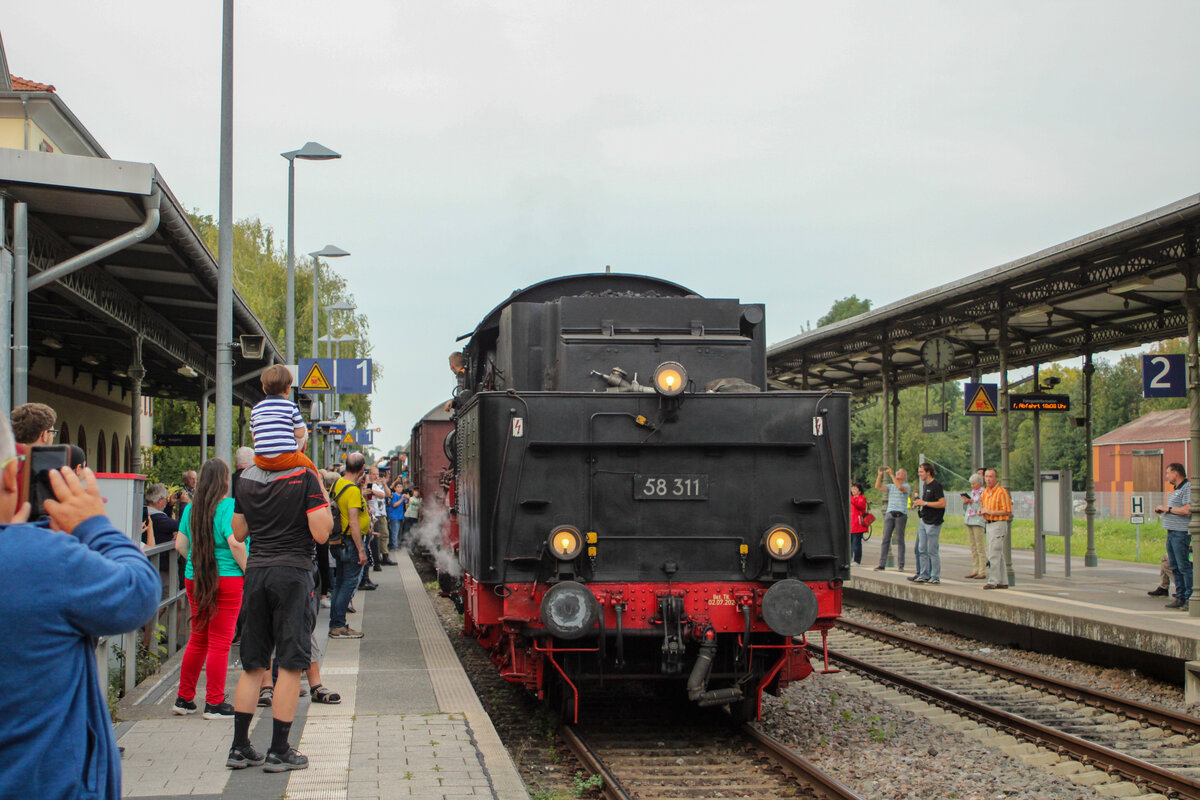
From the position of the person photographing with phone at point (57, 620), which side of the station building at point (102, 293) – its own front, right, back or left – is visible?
right

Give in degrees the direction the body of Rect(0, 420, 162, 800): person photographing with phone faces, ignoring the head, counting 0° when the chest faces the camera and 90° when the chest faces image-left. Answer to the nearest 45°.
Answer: approximately 225°

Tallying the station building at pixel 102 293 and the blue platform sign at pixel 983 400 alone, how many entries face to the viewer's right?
1

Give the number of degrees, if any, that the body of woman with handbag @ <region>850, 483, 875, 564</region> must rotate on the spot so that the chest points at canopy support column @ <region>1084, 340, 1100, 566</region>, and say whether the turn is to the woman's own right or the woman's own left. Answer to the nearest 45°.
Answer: approximately 135° to the woman's own left

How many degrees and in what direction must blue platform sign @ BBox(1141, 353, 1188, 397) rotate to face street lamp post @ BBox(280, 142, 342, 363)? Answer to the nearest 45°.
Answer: approximately 90° to its right

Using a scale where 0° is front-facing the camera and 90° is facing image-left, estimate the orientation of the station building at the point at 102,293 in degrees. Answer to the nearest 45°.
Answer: approximately 270°

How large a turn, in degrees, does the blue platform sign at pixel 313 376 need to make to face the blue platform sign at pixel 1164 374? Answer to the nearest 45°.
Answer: approximately 45° to its left

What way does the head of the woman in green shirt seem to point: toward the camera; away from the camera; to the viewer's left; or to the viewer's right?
away from the camera

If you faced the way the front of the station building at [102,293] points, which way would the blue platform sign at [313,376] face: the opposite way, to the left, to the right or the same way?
to the right

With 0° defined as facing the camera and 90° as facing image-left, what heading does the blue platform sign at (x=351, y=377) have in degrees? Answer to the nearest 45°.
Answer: approximately 0°
